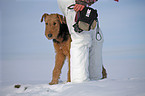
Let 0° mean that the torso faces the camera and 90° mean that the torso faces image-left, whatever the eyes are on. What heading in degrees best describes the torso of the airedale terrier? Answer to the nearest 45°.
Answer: approximately 45°
